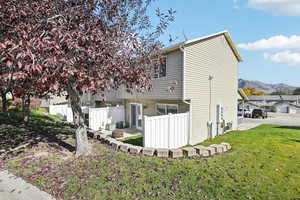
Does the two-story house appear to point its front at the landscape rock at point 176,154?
no

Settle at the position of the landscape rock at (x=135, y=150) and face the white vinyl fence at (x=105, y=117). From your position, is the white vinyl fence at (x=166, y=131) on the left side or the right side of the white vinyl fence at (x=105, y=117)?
right

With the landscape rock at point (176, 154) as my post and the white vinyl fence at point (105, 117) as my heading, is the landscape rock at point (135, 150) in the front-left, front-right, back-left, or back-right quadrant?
front-left

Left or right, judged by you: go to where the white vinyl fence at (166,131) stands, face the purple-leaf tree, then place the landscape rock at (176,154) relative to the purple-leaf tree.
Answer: left
